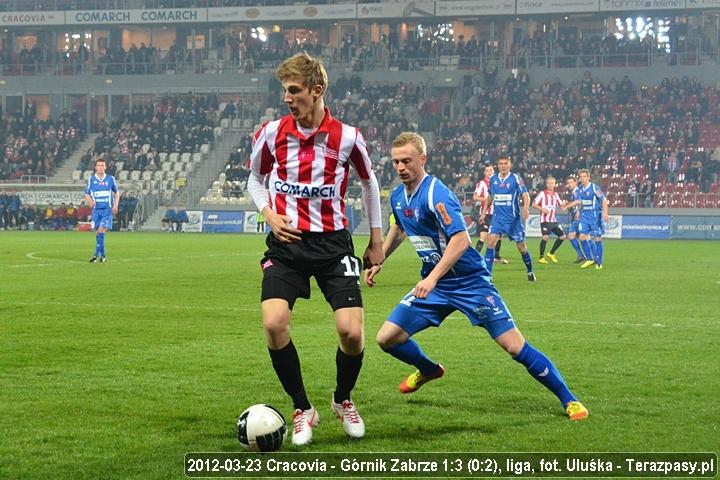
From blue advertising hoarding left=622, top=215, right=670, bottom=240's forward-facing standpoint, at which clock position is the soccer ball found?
The soccer ball is roughly at 12 o'clock from the blue advertising hoarding.

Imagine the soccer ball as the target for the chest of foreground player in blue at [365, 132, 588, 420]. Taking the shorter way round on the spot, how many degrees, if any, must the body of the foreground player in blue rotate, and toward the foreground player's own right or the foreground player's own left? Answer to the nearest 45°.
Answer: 0° — they already face it

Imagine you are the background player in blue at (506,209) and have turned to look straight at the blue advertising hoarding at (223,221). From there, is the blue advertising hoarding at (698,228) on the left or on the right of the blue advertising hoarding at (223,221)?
right

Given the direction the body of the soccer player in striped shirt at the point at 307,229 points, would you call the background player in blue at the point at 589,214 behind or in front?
behind

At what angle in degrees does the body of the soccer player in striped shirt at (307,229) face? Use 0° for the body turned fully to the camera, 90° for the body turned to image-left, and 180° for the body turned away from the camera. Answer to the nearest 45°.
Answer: approximately 0°

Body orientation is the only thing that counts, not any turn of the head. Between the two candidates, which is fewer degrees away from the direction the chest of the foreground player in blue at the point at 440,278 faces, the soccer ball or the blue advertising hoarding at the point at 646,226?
the soccer ball

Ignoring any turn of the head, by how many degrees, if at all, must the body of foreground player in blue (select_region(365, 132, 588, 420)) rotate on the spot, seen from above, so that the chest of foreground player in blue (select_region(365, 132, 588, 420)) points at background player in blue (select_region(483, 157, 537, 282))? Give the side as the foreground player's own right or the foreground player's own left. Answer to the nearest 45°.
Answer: approximately 135° to the foreground player's own right

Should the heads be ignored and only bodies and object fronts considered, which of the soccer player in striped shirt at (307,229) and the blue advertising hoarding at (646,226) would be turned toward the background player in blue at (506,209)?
the blue advertising hoarding

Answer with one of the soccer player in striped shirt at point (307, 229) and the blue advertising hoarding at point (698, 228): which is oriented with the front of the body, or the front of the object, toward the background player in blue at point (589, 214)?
the blue advertising hoarding
